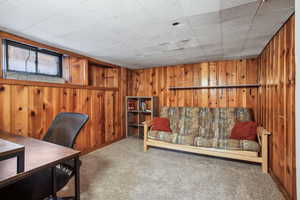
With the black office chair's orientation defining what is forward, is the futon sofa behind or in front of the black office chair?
behind

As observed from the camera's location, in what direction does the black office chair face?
facing the viewer and to the left of the viewer

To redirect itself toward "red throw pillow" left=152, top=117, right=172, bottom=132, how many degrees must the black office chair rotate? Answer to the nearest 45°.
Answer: approximately 180°

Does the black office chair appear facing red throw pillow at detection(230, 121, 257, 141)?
no

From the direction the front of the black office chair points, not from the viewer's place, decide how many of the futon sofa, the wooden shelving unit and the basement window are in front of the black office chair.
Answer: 0

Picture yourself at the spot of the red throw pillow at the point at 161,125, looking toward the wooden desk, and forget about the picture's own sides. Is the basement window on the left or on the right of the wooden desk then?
right

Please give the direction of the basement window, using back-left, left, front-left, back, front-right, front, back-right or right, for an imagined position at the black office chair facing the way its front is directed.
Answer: back-right
